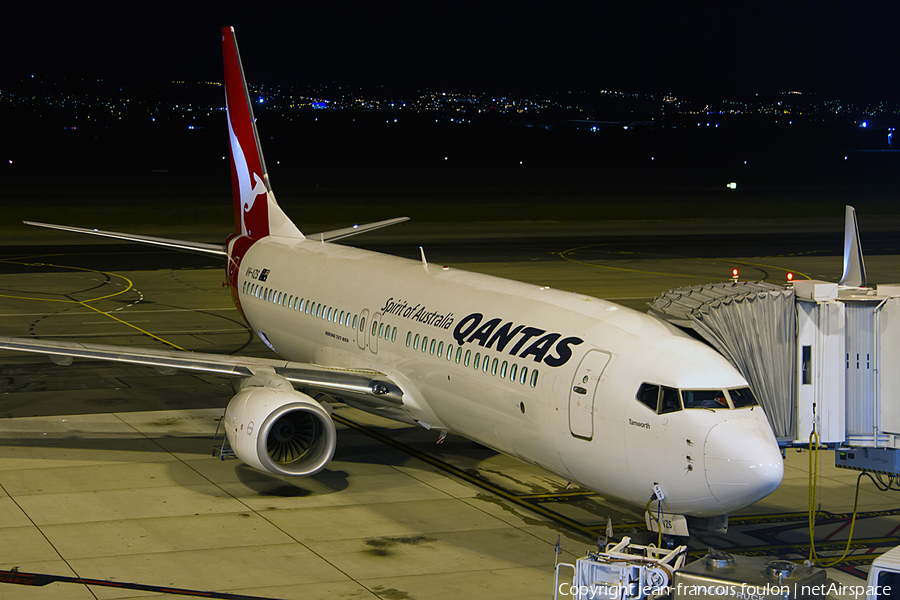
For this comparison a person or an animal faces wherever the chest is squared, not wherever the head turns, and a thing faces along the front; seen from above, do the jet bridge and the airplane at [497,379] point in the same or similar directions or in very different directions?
very different directions

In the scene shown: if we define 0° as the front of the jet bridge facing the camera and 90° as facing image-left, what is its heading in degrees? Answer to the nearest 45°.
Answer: approximately 90°

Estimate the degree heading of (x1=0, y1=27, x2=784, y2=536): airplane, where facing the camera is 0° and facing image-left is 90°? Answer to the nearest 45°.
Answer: approximately 315°

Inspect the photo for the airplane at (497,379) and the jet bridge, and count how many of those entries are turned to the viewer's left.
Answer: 1

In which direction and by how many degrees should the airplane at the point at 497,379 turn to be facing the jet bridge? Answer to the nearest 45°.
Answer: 0° — it already faces it

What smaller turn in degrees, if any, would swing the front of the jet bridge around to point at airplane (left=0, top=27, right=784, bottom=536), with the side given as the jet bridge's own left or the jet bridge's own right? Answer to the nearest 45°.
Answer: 0° — it already faces it
